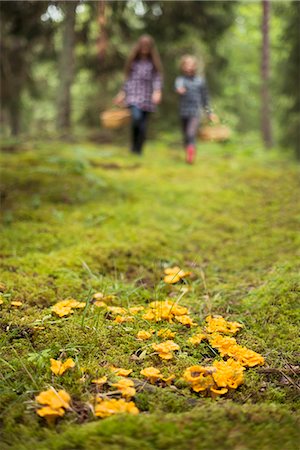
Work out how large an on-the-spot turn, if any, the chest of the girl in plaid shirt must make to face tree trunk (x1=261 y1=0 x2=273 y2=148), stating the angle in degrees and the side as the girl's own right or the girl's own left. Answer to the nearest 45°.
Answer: approximately 135° to the girl's own left

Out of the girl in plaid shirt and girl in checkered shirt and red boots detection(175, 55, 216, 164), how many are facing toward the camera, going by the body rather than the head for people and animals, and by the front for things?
2

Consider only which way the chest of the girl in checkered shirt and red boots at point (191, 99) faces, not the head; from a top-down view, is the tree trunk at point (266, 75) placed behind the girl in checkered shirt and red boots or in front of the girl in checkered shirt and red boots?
behind
